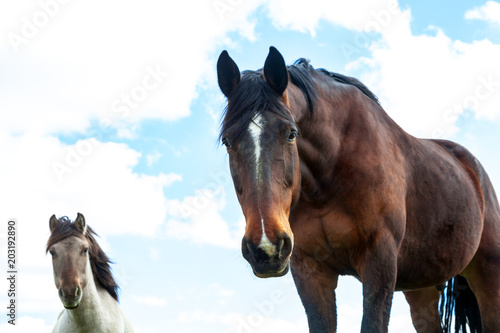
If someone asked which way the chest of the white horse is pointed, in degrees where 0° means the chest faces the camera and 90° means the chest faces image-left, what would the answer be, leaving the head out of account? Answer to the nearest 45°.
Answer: approximately 0°

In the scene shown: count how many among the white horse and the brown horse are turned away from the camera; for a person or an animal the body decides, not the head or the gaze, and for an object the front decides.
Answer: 0

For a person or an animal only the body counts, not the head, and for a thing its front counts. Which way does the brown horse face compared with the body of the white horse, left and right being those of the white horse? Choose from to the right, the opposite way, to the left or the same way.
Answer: to the right

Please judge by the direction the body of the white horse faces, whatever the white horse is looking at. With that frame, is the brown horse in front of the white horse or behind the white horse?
in front

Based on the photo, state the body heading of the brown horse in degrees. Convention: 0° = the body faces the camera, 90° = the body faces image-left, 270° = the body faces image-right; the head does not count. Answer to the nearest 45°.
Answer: approximately 45°

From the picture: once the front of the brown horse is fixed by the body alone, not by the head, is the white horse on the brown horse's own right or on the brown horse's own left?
on the brown horse's own right
